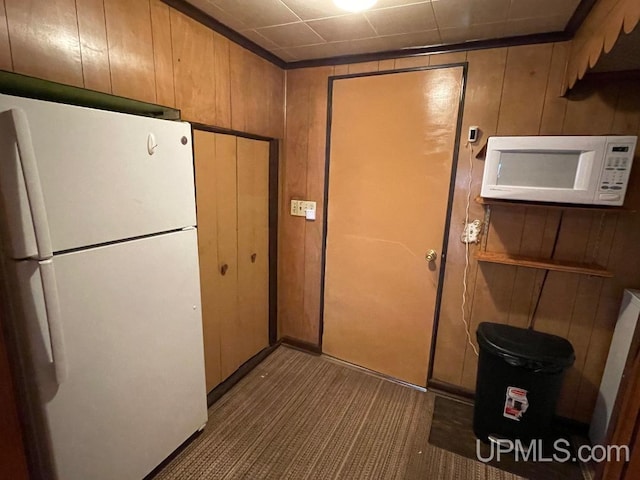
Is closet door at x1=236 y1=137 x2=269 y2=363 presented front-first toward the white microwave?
yes

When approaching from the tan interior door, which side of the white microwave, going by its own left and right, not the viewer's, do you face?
right

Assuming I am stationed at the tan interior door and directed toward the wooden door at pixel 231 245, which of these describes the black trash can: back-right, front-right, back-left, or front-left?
back-left

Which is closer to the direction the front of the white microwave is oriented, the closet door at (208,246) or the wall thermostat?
the closet door

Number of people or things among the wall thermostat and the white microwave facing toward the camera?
2

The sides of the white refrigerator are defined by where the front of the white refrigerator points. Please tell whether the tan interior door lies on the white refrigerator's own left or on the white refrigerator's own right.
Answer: on the white refrigerator's own left

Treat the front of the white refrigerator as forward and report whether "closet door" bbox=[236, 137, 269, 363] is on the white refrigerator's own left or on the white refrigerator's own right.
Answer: on the white refrigerator's own left

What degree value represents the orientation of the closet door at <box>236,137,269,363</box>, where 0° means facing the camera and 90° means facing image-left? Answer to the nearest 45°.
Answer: approximately 315°

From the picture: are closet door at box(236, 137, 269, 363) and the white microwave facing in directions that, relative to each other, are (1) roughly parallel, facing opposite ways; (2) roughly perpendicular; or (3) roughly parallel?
roughly perpendicular

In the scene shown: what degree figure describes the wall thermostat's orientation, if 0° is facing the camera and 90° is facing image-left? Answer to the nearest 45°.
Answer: approximately 0°

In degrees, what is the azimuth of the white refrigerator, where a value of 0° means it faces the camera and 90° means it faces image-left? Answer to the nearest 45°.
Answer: approximately 315°

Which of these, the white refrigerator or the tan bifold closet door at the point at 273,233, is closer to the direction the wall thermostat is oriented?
the white refrigerator
